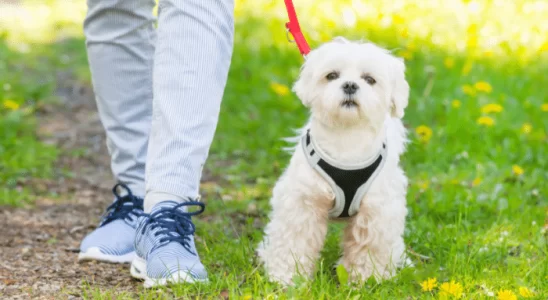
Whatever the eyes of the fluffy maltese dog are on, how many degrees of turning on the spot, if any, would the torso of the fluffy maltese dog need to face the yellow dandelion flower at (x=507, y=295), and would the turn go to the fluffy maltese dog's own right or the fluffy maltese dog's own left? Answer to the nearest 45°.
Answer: approximately 45° to the fluffy maltese dog's own left

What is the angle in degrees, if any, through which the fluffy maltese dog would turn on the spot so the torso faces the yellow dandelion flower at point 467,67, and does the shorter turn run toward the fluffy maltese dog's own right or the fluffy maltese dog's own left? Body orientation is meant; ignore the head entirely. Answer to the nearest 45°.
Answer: approximately 180°

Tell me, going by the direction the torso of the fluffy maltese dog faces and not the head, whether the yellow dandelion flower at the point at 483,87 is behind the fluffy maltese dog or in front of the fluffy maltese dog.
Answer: behind

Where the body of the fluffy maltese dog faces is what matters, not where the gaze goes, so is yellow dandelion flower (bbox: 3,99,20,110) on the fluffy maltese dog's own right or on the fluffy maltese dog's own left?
on the fluffy maltese dog's own right

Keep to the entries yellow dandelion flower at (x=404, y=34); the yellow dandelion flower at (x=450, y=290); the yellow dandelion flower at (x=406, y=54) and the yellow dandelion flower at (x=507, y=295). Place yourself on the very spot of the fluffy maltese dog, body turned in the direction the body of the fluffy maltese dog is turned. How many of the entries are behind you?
2

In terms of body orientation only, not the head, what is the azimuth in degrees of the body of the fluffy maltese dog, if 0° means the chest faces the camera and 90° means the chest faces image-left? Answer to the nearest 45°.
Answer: approximately 0°

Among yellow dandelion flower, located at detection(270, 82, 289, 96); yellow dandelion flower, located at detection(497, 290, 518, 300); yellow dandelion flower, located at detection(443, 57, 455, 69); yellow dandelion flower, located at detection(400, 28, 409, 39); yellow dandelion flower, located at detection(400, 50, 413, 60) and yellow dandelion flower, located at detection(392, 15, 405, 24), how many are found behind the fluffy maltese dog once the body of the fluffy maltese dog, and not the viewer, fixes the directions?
5

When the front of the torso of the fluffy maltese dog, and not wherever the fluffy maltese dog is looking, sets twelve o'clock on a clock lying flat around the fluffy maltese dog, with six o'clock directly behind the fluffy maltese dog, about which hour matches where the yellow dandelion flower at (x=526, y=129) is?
The yellow dandelion flower is roughly at 7 o'clock from the fluffy maltese dog.

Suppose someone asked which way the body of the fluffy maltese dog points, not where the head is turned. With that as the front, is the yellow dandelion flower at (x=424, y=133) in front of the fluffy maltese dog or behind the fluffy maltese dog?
behind

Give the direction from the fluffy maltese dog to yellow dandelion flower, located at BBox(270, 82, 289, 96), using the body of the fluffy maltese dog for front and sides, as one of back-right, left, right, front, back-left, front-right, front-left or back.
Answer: back

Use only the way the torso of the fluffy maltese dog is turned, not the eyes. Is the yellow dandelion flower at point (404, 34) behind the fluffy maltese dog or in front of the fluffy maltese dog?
behind

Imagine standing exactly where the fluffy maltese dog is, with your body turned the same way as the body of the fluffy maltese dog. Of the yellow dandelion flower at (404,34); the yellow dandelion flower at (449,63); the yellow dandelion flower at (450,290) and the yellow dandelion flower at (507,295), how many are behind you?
2
